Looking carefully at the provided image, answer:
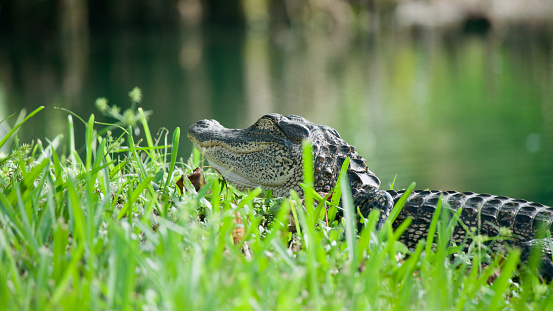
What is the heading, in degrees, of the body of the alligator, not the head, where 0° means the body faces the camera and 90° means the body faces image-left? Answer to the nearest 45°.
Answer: approximately 90°
